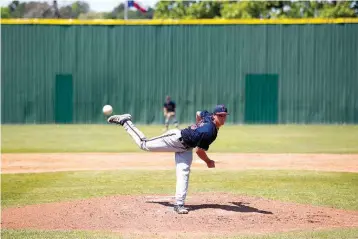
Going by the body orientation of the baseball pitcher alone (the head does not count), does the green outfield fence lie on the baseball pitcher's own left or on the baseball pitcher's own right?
on the baseball pitcher's own left

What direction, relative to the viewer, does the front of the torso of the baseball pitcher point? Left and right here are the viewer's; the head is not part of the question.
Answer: facing the viewer and to the right of the viewer
